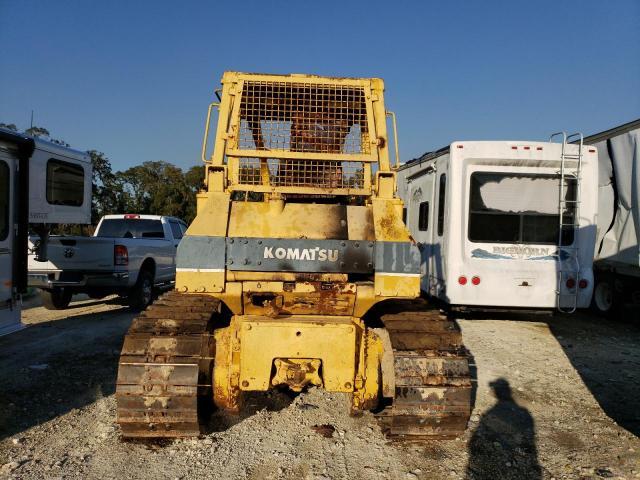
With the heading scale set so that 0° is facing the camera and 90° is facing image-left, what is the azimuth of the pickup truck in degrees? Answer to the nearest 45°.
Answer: approximately 225°

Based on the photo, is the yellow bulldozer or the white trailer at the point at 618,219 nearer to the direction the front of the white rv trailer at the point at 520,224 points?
the white trailer

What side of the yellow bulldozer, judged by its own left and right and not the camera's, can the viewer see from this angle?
back

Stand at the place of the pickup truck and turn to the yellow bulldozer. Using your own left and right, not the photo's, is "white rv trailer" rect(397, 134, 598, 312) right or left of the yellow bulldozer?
left

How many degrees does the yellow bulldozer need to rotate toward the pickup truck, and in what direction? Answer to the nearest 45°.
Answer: approximately 45° to its left

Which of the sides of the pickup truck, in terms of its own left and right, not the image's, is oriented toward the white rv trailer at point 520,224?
right

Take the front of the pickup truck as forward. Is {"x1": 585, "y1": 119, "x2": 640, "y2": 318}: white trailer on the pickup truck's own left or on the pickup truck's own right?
on the pickup truck's own right

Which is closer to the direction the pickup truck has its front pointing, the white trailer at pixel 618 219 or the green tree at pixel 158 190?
the green tree

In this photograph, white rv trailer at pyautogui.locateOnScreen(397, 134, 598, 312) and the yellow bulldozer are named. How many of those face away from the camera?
2

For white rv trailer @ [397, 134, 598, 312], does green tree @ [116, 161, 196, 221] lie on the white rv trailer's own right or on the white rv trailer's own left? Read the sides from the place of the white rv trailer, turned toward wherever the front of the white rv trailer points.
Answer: on the white rv trailer's own left

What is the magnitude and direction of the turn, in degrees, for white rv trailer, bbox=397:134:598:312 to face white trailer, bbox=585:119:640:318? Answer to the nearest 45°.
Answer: approximately 45° to its right

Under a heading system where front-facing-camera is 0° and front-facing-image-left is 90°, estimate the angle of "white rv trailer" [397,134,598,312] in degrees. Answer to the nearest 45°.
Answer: approximately 180°

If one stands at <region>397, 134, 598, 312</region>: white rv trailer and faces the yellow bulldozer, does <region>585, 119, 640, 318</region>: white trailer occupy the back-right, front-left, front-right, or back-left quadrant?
back-left
